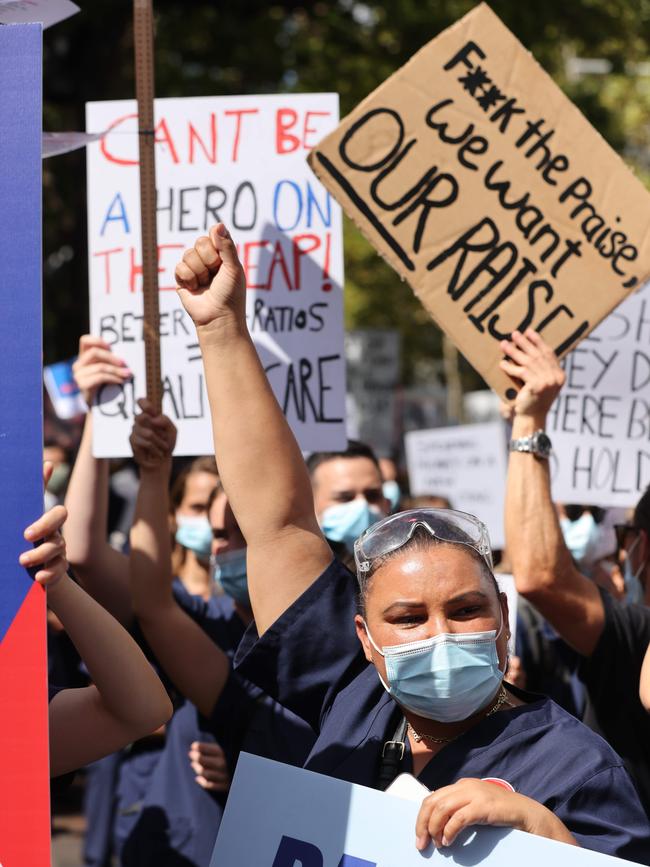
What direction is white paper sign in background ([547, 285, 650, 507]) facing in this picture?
toward the camera

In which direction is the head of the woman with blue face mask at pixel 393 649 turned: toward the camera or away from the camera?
toward the camera

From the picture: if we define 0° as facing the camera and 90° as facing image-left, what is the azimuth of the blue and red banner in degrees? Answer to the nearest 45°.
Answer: approximately 0°

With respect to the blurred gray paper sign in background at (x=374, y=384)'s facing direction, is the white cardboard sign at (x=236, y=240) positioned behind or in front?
in front

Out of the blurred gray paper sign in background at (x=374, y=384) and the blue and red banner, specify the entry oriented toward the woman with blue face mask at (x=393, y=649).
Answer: the blurred gray paper sign in background

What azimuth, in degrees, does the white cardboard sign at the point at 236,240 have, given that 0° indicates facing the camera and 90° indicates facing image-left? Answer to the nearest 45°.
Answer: approximately 0°

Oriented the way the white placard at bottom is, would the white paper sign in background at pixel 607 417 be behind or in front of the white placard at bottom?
behind

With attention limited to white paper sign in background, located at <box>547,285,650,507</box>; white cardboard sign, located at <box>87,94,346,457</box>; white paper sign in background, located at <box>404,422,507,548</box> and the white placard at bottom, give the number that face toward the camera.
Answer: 4

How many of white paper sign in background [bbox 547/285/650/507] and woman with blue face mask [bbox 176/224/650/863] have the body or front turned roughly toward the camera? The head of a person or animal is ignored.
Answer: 2

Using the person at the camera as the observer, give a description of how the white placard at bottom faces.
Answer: facing the viewer

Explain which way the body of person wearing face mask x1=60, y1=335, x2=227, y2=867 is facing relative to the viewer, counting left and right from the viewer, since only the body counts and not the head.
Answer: facing the viewer and to the right of the viewer

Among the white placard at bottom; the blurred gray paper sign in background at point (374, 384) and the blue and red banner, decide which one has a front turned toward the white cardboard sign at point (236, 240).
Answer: the blurred gray paper sign in background

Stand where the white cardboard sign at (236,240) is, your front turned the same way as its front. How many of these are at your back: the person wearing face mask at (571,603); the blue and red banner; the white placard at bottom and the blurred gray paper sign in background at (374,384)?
1

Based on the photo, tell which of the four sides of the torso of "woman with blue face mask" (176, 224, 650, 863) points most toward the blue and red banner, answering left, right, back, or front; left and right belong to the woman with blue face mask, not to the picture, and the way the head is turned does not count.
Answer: right

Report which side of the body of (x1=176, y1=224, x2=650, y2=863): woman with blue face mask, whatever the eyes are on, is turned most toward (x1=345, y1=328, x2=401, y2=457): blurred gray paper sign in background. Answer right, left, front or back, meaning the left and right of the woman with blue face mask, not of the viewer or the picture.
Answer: back
